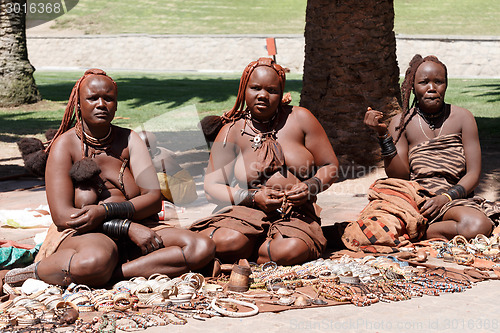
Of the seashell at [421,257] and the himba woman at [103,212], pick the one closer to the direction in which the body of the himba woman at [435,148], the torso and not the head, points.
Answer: the seashell

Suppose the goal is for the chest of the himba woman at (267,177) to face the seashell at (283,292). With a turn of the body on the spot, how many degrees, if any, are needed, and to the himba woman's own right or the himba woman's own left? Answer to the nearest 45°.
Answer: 0° — they already face it

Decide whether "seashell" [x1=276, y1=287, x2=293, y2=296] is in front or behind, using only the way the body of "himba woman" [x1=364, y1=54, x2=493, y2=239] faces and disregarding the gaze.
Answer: in front

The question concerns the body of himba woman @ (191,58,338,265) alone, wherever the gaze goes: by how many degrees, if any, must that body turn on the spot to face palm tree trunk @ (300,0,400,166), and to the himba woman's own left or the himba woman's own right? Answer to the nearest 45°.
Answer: approximately 180°

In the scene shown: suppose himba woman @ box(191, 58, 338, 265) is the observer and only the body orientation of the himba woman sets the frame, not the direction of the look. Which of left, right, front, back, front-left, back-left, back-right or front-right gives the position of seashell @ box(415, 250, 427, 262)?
left

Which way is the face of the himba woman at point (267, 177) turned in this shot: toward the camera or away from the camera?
toward the camera

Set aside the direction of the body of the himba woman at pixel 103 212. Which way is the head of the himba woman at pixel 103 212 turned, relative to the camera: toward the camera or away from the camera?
toward the camera

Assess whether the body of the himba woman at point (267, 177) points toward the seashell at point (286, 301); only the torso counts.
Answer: yes

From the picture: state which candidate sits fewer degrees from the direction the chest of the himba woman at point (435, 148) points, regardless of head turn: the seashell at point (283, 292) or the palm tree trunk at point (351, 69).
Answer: the seashell

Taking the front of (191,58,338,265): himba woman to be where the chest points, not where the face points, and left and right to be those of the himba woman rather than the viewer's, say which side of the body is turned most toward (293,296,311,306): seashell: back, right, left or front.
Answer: front

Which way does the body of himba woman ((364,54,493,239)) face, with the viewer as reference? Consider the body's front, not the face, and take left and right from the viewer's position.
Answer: facing the viewer

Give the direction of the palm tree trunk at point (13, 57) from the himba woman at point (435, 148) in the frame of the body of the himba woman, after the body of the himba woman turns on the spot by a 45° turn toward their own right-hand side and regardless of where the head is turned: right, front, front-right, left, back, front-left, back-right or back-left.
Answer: right

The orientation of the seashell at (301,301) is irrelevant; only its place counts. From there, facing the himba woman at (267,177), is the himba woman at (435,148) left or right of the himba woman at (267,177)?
right

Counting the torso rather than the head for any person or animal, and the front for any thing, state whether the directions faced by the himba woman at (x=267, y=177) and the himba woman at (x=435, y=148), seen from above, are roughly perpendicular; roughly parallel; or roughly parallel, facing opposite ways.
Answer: roughly parallel

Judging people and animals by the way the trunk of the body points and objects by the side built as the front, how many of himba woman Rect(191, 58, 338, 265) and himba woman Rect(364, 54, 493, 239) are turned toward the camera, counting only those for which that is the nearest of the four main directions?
2
